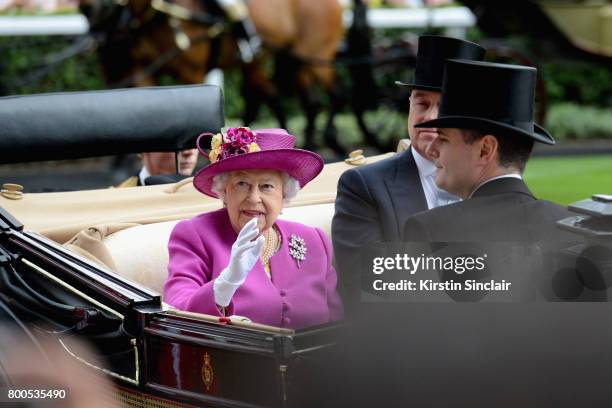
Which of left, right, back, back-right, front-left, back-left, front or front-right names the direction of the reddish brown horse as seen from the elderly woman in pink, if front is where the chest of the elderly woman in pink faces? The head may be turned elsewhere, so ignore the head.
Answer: back

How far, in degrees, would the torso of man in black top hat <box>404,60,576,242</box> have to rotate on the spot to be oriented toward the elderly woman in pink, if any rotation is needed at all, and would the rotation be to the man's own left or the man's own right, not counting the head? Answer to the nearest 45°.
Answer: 0° — they already face them

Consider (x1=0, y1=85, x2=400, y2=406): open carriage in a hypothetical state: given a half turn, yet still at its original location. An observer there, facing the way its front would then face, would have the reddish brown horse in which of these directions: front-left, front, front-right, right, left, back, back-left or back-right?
front-right

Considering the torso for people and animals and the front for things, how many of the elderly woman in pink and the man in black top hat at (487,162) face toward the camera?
1

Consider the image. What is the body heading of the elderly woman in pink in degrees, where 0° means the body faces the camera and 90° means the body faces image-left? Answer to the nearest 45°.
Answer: approximately 0°

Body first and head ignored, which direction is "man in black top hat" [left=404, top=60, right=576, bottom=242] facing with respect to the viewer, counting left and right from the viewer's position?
facing away from the viewer and to the left of the viewer

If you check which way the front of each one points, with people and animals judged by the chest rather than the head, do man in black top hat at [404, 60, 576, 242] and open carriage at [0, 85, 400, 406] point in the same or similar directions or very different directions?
very different directions

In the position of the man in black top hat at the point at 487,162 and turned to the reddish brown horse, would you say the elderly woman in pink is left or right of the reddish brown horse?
left

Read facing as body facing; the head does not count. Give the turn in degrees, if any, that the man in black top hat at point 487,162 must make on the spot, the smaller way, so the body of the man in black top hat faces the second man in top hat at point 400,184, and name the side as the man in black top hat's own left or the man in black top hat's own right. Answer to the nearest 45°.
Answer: approximately 45° to the man in black top hat's own right

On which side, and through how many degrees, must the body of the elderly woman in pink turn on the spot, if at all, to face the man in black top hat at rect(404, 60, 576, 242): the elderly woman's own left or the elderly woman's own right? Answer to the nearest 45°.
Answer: approximately 45° to the elderly woman's own left

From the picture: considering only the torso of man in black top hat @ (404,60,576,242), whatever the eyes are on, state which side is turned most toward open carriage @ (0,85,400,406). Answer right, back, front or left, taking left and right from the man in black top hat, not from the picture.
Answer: front
